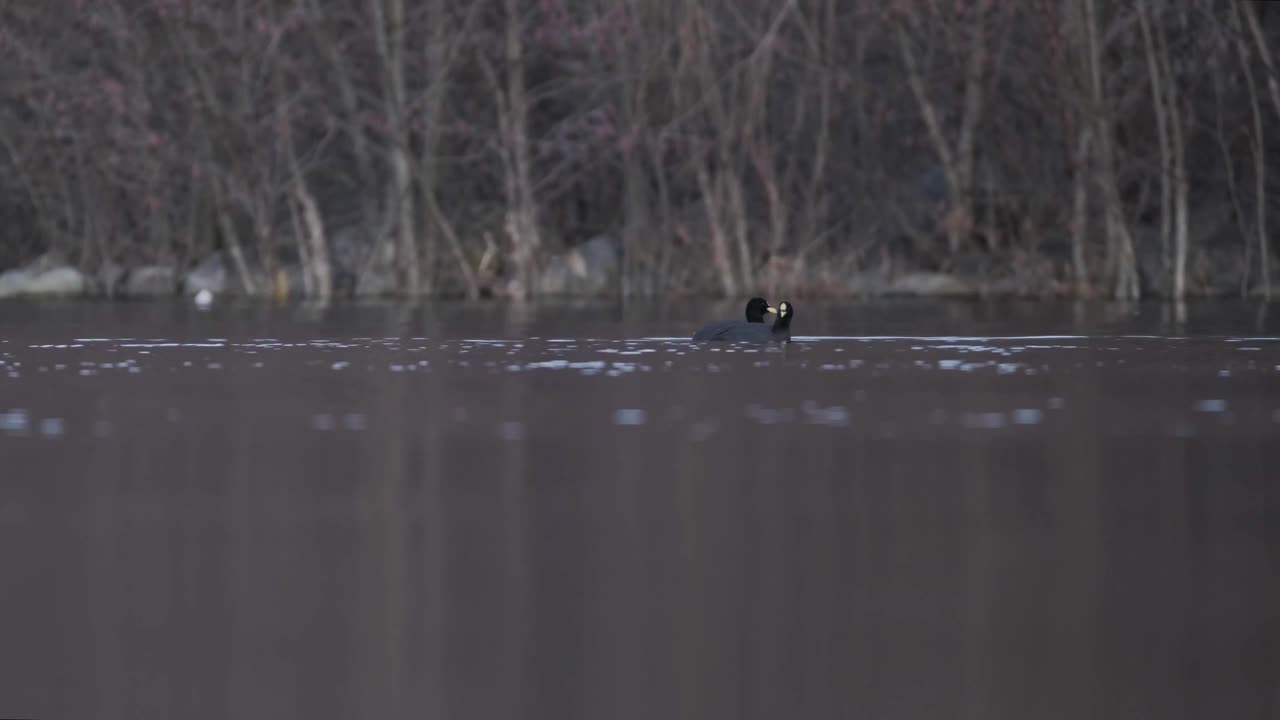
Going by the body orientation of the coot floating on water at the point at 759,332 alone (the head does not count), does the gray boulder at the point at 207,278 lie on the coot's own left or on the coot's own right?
on the coot's own left

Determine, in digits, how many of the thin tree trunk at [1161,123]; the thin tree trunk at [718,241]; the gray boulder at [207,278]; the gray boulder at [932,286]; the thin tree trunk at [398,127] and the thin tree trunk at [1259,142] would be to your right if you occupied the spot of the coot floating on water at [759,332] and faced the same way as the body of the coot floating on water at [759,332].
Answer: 0

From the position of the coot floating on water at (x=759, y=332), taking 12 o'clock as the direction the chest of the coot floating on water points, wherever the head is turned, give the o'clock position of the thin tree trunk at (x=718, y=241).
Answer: The thin tree trunk is roughly at 9 o'clock from the coot floating on water.

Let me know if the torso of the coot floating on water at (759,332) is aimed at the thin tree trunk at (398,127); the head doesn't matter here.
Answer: no

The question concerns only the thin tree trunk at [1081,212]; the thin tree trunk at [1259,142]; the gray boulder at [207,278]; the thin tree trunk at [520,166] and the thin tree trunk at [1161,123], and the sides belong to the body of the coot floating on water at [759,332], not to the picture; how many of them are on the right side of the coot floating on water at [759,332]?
0

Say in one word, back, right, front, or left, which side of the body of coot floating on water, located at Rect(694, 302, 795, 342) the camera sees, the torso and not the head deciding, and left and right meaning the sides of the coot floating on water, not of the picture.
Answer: right

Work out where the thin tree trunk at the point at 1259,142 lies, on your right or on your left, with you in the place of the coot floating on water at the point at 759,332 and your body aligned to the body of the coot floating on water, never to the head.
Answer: on your left

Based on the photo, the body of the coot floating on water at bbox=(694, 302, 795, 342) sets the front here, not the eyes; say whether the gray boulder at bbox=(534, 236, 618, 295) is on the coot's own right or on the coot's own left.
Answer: on the coot's own left

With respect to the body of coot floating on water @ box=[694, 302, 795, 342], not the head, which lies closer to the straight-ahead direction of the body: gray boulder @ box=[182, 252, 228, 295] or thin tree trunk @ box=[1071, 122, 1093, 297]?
the thin tree trunk

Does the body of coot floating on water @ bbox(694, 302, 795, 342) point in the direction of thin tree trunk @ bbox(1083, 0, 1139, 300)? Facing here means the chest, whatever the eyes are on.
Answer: no

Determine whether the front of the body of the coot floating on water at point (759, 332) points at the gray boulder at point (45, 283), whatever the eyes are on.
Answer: no

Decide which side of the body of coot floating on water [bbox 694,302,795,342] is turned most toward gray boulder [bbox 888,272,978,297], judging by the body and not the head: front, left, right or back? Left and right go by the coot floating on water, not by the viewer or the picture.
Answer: left

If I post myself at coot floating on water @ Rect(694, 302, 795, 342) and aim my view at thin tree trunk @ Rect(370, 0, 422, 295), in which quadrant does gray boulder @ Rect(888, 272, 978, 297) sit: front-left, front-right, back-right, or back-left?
front-right
